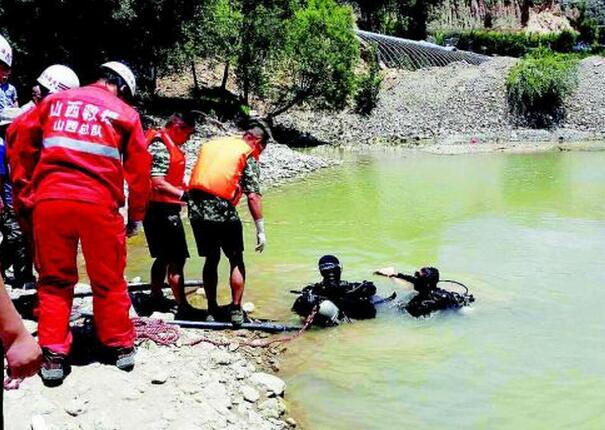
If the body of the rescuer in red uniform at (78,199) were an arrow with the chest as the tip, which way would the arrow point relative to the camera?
away from the camera

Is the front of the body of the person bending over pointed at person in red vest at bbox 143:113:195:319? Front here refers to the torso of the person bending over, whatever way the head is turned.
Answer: no

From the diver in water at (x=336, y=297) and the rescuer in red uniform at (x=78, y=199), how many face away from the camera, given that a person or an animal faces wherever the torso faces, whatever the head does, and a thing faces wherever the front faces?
1

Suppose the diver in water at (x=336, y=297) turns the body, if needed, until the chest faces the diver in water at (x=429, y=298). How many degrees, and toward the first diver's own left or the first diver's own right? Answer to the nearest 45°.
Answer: approximately 90° to the first diver's own left

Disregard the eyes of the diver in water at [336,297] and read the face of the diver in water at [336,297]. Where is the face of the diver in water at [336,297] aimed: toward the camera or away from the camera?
toward the camera

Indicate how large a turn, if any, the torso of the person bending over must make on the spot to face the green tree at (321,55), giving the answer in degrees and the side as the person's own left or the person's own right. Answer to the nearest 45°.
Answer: approximately 45° to the person's own left

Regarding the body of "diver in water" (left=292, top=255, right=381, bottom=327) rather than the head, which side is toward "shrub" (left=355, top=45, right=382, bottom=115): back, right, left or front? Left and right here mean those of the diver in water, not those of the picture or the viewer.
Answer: back

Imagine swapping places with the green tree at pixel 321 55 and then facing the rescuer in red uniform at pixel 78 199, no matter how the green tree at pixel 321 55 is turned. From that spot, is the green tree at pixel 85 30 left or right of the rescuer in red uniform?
right

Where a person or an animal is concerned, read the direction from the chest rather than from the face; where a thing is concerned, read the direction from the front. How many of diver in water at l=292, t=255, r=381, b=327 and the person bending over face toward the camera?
1

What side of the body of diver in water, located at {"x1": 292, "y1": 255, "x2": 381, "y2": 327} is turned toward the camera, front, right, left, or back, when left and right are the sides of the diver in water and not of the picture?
front

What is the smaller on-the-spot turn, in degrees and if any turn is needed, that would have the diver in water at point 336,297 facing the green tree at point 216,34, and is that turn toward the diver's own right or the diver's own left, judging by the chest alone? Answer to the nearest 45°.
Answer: approximately 180°

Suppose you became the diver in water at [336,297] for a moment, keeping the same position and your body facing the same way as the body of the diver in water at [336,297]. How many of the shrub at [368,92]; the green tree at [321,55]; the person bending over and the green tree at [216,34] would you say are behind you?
3

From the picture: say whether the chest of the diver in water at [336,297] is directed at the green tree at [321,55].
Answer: no

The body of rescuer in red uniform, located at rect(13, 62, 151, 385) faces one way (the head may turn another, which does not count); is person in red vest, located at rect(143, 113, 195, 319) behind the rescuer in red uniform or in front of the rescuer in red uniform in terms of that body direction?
in front

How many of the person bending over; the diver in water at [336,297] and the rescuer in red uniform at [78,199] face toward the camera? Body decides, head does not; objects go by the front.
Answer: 1

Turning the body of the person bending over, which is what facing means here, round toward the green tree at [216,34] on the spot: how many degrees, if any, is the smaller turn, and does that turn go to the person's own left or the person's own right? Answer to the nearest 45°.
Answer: approximately 45° to the person's own left

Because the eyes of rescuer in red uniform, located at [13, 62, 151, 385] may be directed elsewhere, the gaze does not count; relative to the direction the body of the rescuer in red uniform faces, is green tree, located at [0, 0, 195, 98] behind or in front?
in front

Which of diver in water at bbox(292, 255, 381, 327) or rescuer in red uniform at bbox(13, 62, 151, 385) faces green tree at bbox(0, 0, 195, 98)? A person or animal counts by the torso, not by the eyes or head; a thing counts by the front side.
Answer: the rescuer in red uniform

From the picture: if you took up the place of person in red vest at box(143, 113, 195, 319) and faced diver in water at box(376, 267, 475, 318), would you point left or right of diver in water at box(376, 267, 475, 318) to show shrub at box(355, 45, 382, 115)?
left

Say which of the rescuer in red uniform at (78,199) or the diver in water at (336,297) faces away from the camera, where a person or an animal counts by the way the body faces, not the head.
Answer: the rescuer in red uniform
